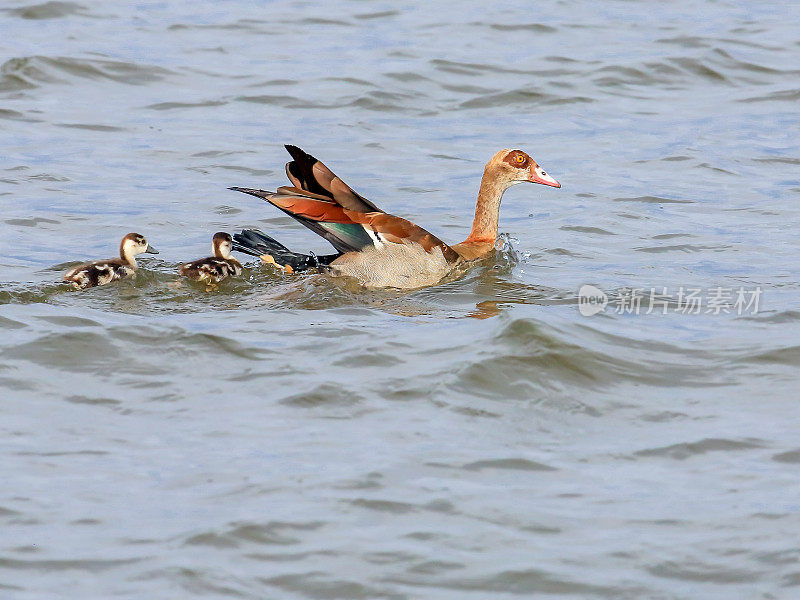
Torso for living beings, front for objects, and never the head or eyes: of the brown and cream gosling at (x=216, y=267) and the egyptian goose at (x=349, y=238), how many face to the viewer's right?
2

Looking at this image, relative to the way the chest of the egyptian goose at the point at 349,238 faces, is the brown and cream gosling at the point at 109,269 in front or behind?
behind

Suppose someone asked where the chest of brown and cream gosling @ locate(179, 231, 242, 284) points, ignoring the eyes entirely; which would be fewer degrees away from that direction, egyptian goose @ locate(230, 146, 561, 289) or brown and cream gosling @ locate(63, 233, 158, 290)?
the egyptian goose

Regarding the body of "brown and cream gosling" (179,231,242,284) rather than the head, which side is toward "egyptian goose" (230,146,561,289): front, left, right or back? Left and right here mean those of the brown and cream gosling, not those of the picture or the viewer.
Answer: front

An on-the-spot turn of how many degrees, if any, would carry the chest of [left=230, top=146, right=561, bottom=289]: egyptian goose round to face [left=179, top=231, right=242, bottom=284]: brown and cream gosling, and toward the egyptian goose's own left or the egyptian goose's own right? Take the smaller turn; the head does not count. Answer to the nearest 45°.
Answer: approximately 180°

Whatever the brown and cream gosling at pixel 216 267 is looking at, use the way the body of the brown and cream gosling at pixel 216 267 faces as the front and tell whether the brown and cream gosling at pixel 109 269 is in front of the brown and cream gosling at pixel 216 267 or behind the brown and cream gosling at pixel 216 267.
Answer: behind

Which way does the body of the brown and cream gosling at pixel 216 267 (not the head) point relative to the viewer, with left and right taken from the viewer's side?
facing to the right of the viewer

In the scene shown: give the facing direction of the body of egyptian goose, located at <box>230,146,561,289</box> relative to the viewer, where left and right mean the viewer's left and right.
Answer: facing to the right of the viewer
